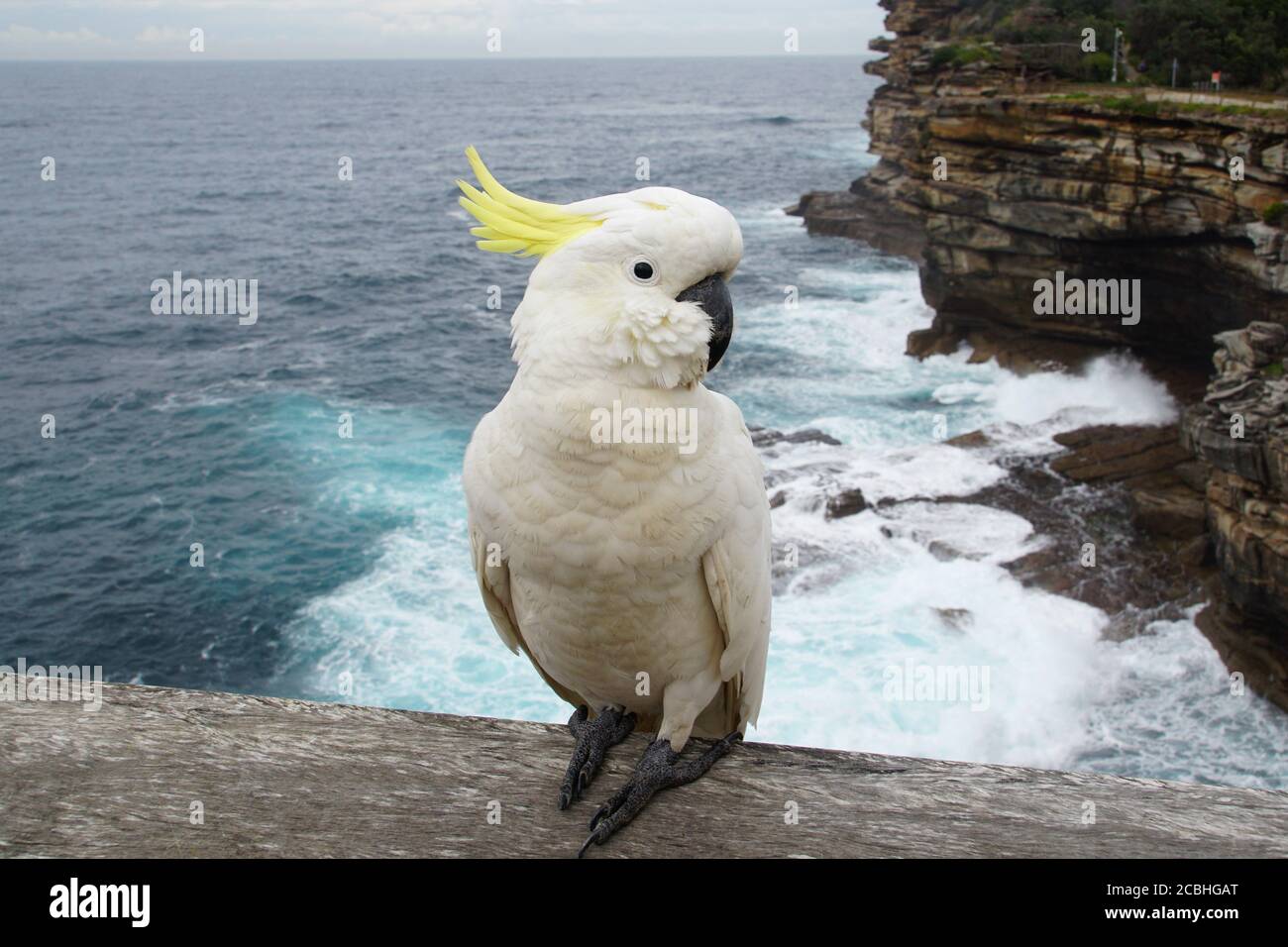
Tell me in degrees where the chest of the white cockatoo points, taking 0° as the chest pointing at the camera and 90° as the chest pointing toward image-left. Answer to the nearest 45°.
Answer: approximately 0°

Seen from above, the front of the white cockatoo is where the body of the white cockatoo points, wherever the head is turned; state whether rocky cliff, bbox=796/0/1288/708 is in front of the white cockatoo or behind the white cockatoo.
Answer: behind

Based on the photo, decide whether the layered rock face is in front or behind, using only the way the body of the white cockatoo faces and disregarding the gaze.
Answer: behind
